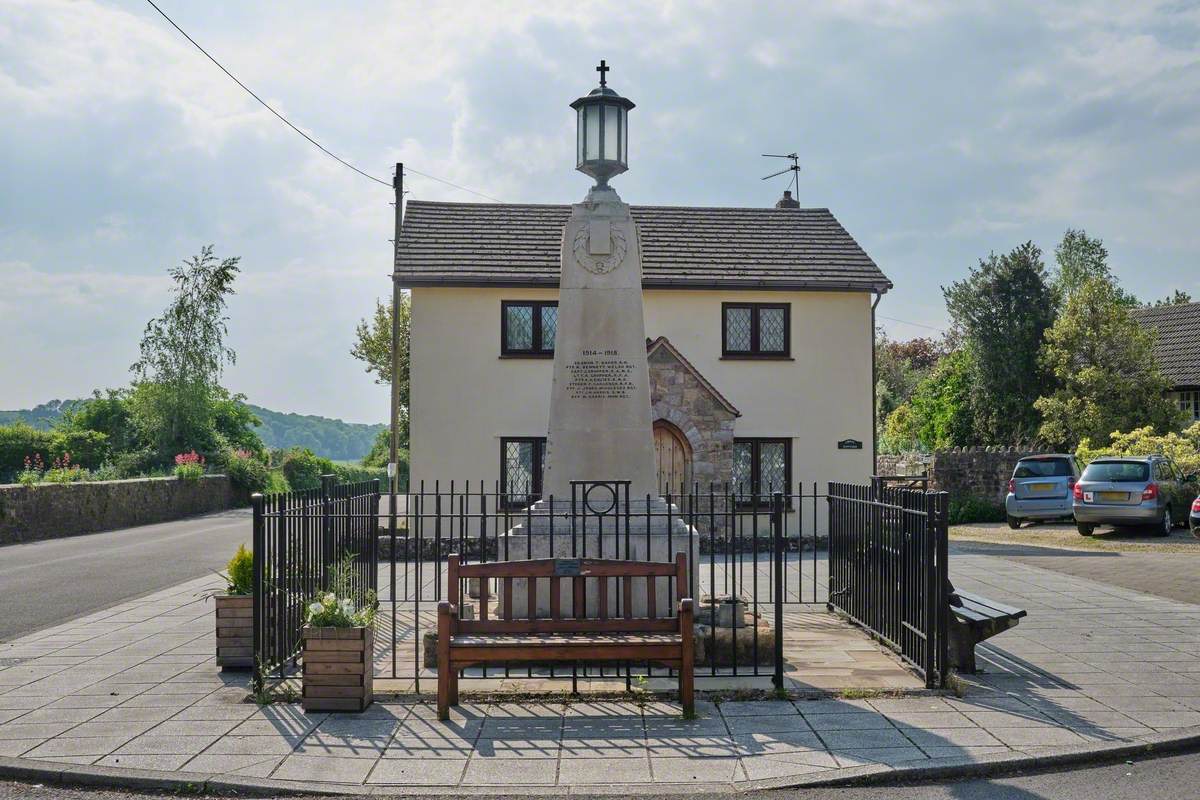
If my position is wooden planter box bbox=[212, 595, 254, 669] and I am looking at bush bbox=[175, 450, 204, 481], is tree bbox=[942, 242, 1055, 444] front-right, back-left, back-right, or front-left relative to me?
front-right

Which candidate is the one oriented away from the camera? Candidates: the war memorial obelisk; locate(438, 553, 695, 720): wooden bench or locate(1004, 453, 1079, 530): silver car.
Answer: the silver car

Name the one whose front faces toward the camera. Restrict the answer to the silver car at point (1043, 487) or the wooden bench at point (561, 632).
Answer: the wooden bench

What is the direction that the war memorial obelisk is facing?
toward the camera

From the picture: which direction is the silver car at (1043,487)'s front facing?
away from the camera

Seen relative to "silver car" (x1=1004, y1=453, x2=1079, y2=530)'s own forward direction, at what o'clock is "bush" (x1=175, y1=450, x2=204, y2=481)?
The bush is roughly at 9 o'clock from the silver car.

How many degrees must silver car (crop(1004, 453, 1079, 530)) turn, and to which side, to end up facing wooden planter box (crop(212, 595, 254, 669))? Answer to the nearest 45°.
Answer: approximately 180°

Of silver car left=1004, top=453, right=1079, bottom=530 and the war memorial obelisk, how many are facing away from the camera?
1

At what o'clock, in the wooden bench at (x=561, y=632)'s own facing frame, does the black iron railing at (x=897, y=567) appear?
The black iron railing is roughly at 8 o'clock from the wooden bench.

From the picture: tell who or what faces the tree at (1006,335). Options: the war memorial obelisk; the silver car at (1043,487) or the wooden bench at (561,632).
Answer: the silver car

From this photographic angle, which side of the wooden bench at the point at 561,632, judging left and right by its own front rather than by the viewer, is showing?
front

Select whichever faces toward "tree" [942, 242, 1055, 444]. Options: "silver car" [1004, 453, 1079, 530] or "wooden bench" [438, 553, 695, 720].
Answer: the silver car

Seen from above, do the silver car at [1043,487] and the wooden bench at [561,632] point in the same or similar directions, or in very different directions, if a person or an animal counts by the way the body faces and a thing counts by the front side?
very different directions

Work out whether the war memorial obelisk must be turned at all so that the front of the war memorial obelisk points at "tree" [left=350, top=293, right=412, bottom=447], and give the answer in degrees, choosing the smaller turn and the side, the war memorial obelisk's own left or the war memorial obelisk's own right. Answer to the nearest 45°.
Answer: approximately 180°

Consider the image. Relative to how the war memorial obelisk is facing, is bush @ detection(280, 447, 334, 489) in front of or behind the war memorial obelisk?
behind

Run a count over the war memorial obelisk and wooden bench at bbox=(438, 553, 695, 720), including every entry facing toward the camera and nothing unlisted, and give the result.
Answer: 2

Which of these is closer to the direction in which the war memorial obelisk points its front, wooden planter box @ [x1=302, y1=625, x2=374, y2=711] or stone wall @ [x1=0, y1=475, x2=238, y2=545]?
the wooden planter box

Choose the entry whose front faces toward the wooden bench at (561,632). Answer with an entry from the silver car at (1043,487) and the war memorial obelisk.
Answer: the war memorial obelisk

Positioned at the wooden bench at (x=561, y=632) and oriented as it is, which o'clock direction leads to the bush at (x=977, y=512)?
The bush is roughly at 7 o'clock from the wooden bench.

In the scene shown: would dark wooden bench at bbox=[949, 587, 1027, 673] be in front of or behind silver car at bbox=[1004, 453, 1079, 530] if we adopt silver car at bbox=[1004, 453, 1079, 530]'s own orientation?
behind
